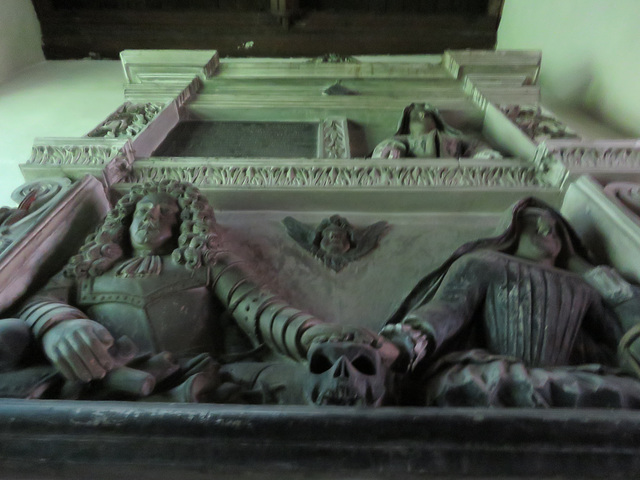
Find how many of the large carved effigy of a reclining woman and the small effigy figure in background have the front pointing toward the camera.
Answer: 2

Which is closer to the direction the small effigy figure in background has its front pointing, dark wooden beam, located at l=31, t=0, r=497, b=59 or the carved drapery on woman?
the carved drapery on woman

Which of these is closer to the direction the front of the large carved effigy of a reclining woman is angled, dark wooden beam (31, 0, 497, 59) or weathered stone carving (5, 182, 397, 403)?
the weathered stone carving

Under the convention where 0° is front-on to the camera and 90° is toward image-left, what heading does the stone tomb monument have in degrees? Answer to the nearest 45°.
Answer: approximately 0°

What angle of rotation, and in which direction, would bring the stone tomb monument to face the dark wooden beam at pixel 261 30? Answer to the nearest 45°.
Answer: approximately 180°

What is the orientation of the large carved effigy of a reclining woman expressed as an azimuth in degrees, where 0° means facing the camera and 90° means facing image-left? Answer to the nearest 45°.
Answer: approximately 0°
